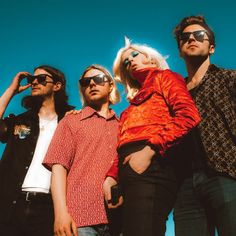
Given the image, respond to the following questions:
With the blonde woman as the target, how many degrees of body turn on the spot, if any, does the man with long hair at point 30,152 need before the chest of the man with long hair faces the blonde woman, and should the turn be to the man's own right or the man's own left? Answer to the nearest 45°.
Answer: approximately 45° to the man's own left

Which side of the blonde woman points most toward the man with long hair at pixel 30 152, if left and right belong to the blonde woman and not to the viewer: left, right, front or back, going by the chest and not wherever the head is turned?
right

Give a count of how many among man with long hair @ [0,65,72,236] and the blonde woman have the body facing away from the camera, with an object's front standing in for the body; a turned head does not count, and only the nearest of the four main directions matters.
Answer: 0

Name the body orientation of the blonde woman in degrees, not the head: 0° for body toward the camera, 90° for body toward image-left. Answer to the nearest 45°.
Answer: approximately 45°

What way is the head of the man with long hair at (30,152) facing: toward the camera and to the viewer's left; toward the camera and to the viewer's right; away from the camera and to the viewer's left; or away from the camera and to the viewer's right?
toward the camera and to the viewer's left

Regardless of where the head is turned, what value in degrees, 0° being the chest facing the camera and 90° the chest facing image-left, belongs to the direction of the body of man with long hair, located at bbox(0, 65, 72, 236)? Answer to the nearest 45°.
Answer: approximately 0°
